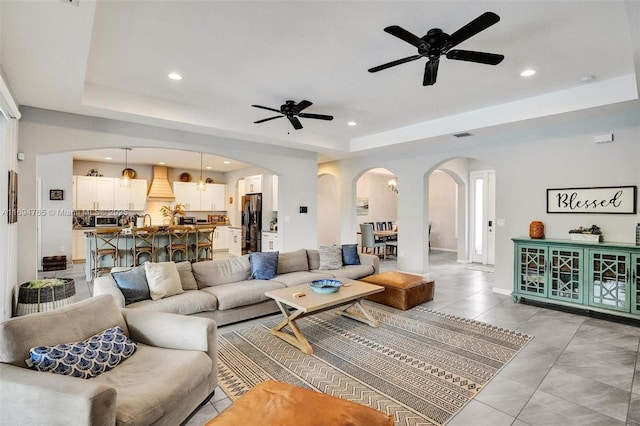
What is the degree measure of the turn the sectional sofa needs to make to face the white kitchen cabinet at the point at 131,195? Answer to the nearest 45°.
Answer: approximately 180°

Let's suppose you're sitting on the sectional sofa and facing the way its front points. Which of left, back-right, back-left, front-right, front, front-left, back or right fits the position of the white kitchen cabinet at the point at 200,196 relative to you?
back-left

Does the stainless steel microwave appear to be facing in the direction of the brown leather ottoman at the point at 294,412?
yes

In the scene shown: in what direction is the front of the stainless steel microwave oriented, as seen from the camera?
facing the viewer

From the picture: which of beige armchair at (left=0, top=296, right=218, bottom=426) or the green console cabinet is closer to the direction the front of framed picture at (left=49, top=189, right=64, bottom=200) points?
the beige armchair

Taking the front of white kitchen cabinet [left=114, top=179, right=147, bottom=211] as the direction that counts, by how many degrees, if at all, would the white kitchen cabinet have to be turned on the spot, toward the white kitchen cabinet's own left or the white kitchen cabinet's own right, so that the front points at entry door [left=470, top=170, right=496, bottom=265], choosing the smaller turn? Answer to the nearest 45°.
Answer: approximately 45° to the white kitchen cabinet's own left

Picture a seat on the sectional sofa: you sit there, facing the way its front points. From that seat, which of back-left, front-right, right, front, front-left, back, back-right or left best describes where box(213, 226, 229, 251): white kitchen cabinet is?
back-left

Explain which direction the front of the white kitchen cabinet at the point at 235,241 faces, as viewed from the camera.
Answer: facing the viewer and to the left of the viewer

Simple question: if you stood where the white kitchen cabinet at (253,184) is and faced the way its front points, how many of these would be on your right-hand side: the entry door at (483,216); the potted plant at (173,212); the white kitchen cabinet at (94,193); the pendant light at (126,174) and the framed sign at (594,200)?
3

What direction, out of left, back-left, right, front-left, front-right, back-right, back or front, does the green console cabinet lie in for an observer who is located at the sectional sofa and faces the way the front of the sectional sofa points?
front-left

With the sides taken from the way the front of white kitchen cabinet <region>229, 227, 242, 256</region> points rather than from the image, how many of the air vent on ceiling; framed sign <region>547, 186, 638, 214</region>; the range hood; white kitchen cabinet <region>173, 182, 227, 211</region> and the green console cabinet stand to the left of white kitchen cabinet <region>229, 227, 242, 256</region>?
3

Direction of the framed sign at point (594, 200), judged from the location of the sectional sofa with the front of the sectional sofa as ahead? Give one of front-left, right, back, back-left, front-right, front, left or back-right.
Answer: front-left

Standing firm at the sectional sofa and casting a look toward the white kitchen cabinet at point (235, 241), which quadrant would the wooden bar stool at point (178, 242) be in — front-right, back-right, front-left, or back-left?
front-left

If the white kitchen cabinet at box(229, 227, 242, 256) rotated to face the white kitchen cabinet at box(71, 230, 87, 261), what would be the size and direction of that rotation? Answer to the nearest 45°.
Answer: approximately 45° to its right

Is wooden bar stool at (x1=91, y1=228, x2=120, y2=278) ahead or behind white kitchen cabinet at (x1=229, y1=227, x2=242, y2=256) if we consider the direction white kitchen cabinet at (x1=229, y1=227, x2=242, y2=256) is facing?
ahead

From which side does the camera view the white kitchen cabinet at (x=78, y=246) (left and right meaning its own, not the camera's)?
front
